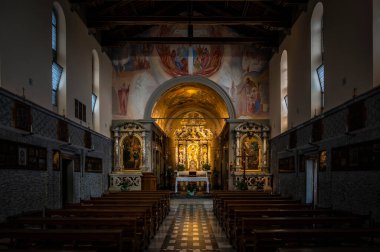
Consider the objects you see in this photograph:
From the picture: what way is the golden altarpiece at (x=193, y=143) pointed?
toward the camera

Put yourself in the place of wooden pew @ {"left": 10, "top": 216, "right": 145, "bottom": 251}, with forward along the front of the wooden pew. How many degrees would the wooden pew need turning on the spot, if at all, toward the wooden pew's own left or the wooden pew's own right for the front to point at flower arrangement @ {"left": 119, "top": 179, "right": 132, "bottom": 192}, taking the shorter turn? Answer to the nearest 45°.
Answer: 0° — it already faces it

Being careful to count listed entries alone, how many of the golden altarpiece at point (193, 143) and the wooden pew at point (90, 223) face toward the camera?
1

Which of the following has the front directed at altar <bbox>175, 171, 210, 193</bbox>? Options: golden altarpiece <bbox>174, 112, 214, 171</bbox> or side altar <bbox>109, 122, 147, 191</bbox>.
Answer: the golden altarpiece

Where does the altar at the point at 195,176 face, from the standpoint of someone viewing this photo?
facing the viewer

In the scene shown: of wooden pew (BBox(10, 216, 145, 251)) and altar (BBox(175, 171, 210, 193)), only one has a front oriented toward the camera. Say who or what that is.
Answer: the altar

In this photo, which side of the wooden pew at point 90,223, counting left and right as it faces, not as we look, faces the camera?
back

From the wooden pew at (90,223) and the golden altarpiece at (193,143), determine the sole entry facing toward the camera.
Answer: the golden altarpiece

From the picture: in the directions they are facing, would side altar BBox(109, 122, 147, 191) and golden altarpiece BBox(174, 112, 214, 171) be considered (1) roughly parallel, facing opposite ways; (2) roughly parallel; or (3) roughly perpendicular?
roughly parallel

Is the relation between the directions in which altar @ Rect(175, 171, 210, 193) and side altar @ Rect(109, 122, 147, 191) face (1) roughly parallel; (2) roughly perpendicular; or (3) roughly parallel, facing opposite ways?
roughly parallel

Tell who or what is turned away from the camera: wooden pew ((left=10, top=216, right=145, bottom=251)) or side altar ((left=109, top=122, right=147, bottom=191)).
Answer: the wooden pew

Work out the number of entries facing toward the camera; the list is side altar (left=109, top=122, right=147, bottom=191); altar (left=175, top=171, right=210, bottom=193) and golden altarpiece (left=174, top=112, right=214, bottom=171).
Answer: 3

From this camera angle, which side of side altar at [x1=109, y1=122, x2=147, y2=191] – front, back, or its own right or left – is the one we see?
front

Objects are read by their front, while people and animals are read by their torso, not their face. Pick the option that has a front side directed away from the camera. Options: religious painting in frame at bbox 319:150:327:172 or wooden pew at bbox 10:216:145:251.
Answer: the wooden pew
